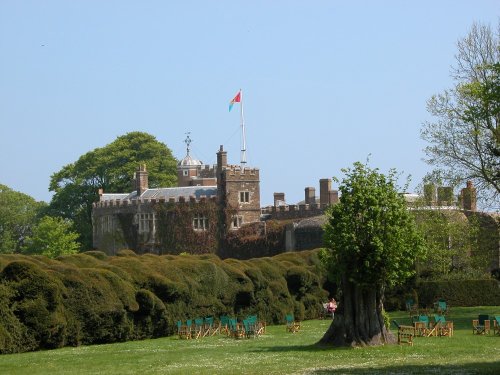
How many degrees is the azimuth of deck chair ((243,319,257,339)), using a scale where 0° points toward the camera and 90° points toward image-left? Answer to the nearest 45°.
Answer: approximately 315°

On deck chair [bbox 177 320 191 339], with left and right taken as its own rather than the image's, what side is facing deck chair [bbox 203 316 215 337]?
left

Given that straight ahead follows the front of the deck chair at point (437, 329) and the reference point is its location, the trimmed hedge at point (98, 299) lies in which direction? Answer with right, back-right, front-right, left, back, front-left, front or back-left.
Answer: front-right

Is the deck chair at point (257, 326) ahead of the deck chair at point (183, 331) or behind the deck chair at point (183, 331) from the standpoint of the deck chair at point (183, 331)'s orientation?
ahead

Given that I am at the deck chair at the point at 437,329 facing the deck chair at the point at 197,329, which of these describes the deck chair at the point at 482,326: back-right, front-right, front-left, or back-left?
back-right

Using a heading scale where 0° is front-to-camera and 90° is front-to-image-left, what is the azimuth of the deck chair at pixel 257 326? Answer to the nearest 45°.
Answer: approximately 315°

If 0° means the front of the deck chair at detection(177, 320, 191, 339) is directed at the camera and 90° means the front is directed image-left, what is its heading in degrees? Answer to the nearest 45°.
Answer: approximately 315°

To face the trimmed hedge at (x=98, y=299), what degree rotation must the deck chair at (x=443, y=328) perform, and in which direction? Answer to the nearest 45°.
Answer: approximately 135° to its right

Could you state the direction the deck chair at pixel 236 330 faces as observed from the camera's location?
facing the viewer and to the right of the viewer

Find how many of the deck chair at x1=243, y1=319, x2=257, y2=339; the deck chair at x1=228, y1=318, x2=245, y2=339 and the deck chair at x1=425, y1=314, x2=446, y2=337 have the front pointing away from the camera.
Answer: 0
